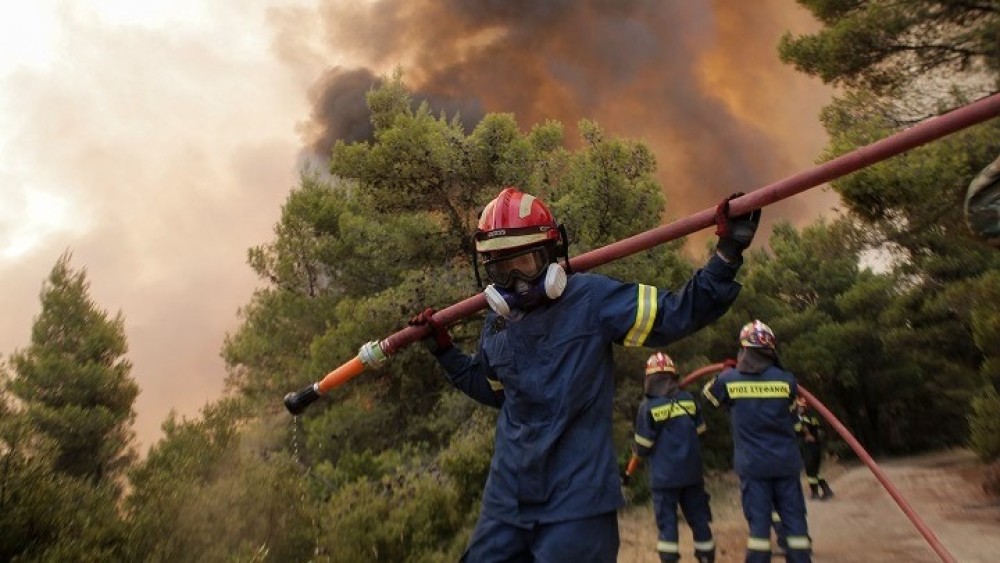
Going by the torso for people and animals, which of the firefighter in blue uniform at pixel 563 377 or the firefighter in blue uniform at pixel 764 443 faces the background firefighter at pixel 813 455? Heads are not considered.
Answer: the firefighter in blue uniform at pixel 764 443

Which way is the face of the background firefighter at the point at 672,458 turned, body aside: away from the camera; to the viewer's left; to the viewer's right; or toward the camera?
away from the camera

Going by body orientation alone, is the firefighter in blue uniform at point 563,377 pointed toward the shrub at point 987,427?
no

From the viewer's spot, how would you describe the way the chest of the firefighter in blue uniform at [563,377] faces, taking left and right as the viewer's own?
facing the viewer and to the left of the viewer

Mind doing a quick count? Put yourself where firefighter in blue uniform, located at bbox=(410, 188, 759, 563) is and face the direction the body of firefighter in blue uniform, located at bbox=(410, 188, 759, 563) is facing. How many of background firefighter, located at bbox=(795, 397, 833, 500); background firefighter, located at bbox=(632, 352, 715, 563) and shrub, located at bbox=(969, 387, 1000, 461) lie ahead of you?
0

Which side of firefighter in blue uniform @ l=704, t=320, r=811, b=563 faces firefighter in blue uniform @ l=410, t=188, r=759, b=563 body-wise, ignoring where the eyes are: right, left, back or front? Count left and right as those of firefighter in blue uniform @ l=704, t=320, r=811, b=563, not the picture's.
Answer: back

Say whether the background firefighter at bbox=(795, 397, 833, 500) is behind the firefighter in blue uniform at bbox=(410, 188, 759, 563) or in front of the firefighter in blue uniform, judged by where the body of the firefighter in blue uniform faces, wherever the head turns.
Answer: behind

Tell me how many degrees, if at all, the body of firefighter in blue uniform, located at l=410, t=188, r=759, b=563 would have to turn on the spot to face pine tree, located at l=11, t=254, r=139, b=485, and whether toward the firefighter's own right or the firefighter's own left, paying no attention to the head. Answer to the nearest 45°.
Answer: approximately 90° to the firefighter's own right

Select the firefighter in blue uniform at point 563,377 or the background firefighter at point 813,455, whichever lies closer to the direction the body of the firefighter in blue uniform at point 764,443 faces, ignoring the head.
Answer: the background firefighter

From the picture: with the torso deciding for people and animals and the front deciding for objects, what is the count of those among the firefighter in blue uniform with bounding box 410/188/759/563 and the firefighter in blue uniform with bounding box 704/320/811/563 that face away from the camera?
1

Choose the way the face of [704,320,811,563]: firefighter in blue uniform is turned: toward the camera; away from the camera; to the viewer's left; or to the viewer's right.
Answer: away from the camera

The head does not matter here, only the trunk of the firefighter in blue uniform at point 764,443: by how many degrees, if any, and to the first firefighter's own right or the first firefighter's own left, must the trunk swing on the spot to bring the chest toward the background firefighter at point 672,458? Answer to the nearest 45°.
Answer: approximately 45° to the first firefighter's own left

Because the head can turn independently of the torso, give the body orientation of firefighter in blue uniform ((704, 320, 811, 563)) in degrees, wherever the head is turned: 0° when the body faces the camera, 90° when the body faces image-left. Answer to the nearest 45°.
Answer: approximately 180°

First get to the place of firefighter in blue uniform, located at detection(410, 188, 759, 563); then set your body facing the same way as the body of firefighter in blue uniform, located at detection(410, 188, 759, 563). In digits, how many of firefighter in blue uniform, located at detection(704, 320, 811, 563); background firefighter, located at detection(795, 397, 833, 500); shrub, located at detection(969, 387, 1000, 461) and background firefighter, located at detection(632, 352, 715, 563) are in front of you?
0

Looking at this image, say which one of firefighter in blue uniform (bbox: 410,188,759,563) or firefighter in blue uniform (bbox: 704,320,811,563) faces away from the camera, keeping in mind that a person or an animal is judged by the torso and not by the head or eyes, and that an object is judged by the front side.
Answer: firefighter in blue uniform (bbox: 704,320,811,563)

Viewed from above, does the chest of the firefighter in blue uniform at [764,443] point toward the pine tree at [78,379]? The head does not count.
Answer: no

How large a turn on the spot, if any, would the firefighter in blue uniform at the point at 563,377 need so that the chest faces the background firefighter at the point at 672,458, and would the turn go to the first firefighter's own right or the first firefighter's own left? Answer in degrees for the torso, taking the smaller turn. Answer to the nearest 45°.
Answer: approximately 135° to the first firefighter's own right
